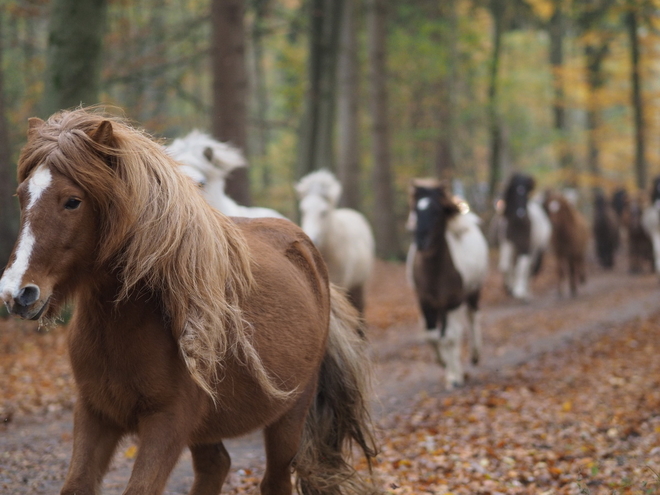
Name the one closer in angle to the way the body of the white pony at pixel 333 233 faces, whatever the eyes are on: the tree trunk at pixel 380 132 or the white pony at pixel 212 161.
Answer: the white pony

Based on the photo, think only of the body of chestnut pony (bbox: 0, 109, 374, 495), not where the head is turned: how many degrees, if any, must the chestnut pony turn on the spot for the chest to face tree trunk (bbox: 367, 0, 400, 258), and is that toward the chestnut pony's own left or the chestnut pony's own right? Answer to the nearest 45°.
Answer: approximately 135° to the chestnut pony's own right

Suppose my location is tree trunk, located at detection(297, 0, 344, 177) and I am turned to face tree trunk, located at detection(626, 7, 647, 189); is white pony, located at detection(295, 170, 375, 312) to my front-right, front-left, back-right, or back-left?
back-right

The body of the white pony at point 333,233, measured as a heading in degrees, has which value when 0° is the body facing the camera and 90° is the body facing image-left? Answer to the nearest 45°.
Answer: approximately 45°

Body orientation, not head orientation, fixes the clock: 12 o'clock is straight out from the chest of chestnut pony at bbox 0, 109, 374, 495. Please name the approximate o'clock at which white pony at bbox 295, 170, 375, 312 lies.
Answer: The white pony is roughly at 5 o'clock from the chestnut pony.

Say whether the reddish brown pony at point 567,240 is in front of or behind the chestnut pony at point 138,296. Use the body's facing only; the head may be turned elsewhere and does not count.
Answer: behind

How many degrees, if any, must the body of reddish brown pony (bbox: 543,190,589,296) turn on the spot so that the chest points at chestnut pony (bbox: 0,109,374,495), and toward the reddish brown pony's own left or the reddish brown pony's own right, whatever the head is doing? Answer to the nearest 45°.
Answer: approximately 45° to the reddish brown pony's own left

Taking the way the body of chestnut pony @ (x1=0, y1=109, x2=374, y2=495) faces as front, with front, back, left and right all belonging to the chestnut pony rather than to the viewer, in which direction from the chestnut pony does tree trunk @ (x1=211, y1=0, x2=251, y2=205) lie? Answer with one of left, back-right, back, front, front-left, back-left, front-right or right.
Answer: back-right

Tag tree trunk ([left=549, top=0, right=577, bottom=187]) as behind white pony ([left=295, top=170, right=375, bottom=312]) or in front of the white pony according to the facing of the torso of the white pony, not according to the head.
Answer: behind

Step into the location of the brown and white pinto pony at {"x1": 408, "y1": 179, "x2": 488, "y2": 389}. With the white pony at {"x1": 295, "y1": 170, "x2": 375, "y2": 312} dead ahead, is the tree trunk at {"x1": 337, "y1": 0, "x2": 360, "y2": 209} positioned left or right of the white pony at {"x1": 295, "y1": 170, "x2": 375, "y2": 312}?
right
